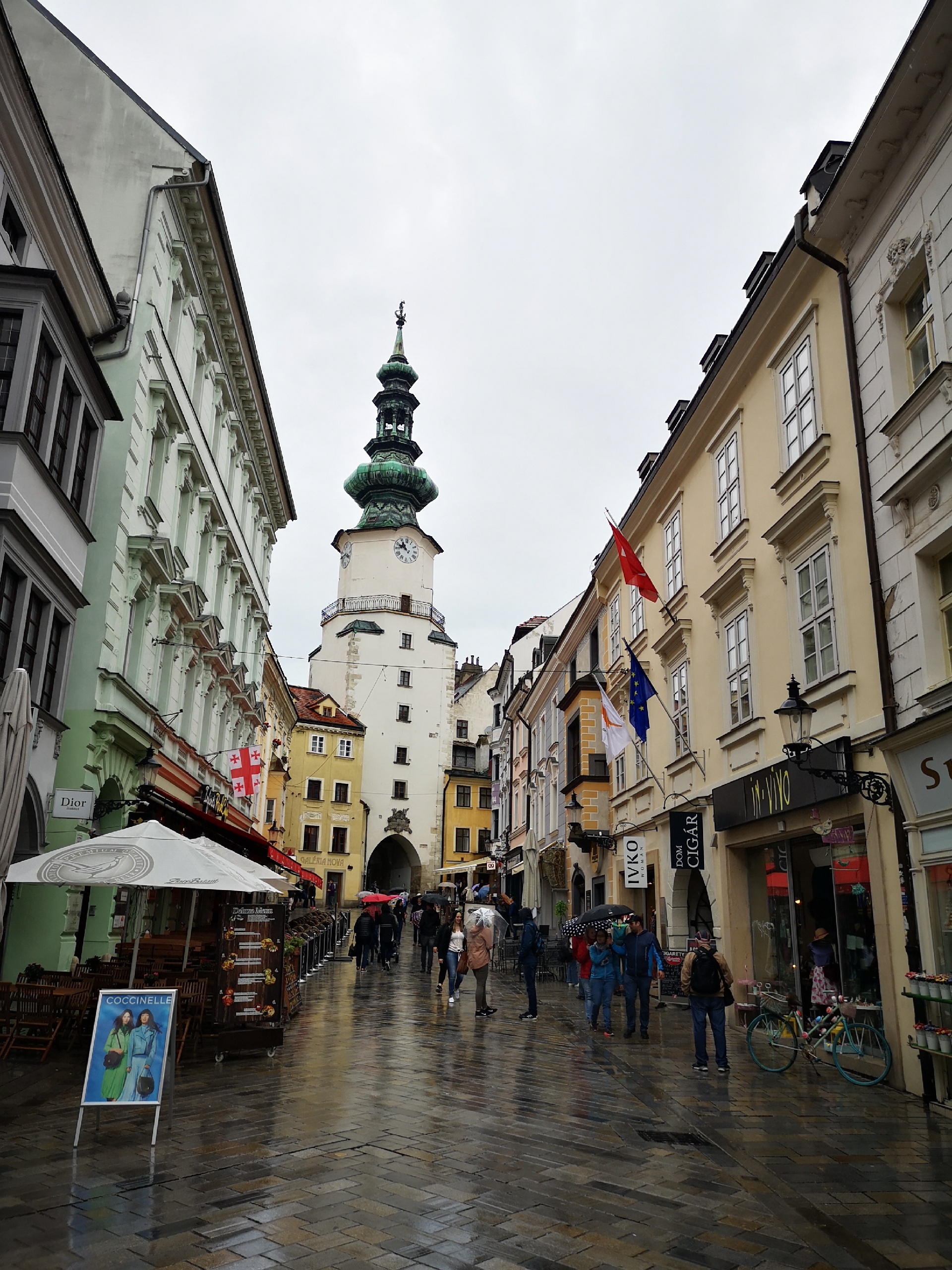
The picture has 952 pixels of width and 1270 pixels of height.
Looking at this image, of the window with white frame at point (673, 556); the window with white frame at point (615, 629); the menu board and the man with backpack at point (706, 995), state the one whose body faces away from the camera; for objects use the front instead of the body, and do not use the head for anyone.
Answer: the man with backpack

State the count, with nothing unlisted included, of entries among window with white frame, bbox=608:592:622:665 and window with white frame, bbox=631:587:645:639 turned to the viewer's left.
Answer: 2

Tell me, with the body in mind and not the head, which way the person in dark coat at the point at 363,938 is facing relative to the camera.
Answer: away from the camera

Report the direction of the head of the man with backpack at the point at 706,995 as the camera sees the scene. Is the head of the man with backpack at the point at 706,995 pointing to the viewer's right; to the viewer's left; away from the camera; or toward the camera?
away from the camera

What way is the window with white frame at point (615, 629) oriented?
to the viewer's left

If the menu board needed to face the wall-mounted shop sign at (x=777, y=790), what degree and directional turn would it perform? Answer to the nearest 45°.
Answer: approximately 90° to its left

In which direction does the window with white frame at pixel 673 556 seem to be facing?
to the viewer's left

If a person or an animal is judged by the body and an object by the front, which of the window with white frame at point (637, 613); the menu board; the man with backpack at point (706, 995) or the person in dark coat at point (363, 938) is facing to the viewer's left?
the window with white frame

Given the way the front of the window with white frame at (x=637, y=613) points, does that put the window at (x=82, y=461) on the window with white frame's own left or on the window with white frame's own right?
on the window with white frame's own left

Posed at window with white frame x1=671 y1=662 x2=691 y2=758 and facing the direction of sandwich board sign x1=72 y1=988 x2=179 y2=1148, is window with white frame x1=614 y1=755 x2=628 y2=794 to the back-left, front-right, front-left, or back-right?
back-right

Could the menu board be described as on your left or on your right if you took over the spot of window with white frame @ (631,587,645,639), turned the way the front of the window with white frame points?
on your left

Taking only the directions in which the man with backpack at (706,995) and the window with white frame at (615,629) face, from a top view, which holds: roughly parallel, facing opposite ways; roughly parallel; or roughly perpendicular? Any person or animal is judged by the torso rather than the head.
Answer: roughly perpendicular

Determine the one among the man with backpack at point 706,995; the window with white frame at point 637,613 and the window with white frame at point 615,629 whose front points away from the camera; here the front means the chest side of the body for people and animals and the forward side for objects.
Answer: the man with backpack

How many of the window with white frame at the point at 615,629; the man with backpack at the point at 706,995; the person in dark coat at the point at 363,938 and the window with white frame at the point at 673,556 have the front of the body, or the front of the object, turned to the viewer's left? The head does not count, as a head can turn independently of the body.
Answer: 2
